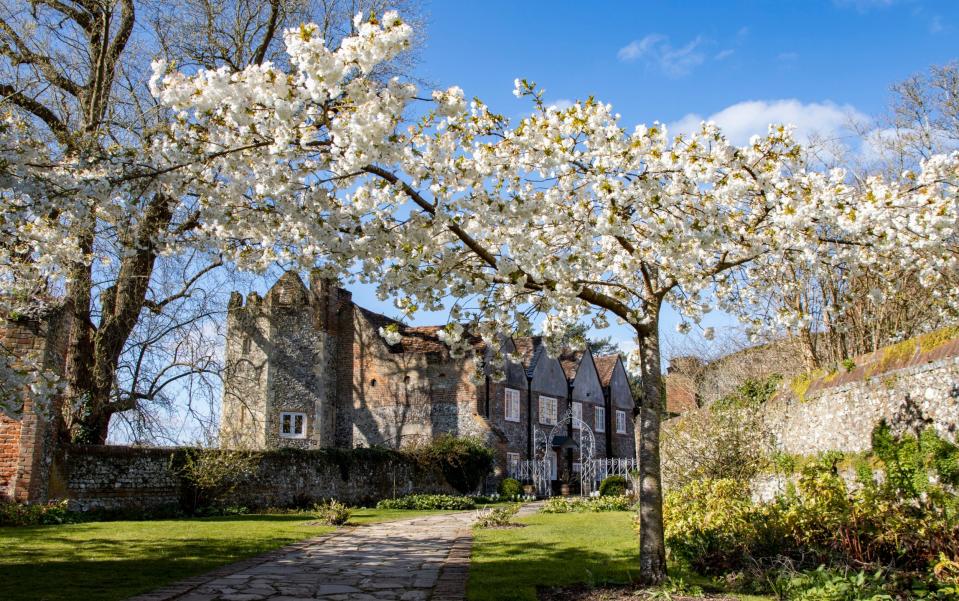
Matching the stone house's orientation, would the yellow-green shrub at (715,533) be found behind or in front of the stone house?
in front

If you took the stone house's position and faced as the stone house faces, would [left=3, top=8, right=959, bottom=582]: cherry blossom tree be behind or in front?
in front

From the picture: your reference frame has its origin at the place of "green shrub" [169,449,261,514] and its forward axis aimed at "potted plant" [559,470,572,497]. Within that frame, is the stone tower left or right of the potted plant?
left

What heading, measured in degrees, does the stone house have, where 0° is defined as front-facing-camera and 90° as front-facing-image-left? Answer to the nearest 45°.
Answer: approximately 315°

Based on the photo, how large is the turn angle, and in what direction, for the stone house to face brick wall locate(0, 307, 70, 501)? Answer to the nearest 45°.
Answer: approximately 45° to its right

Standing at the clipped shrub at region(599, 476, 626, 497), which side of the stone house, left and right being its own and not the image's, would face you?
front

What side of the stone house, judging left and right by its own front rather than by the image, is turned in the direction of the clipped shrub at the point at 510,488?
front

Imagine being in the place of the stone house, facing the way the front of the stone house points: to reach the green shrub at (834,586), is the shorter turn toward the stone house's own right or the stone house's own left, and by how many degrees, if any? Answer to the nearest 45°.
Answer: approximately 45° to the stone house's own right
